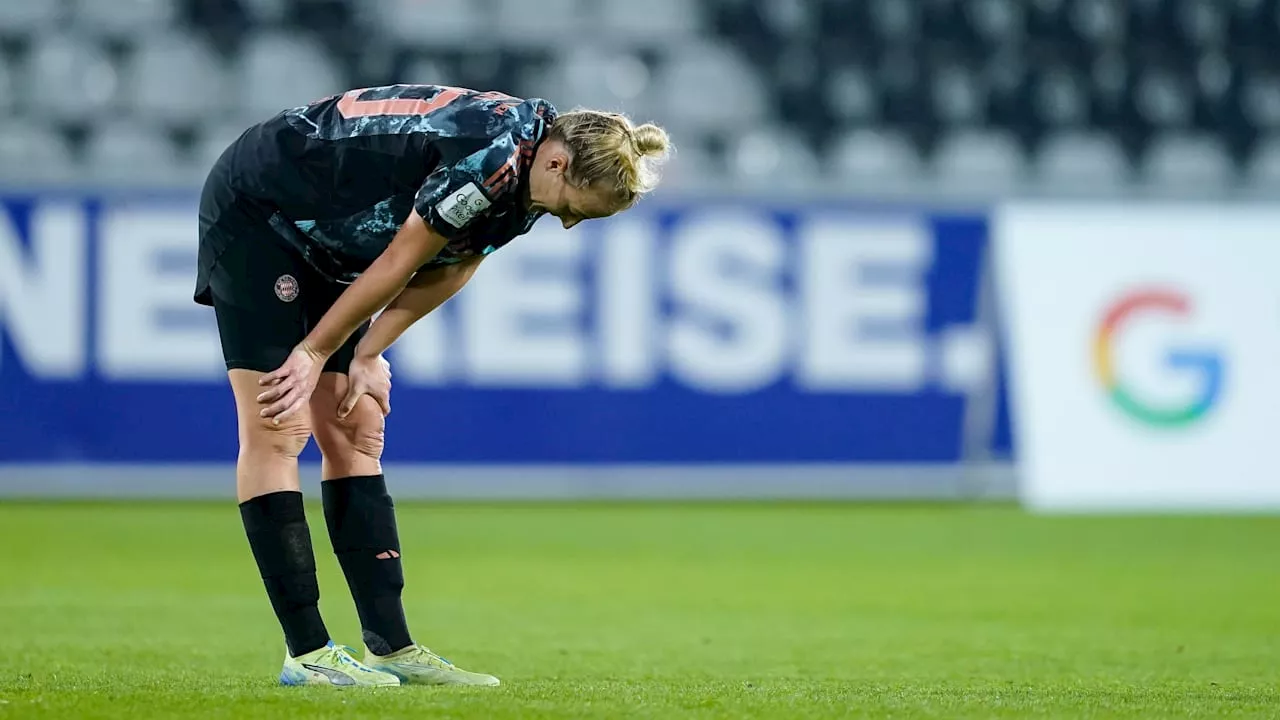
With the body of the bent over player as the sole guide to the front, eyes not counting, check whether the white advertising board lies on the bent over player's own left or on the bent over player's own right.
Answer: on the bent over player's own left

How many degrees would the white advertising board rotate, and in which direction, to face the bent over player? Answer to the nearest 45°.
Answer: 0° — it already faces them

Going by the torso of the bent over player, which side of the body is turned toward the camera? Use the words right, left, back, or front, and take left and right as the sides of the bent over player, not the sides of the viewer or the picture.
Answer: right

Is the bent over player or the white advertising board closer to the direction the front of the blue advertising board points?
the bent over player

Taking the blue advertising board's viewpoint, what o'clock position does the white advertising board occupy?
The white advertising board is roughly at 9 o'clock from the blue advertising board.

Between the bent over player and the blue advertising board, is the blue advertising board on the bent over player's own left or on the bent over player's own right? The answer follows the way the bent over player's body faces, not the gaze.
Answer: on the bent over player's own left

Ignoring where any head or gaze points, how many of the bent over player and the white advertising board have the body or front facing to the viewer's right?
1

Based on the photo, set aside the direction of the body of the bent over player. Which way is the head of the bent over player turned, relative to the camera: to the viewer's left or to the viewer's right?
to the viewer's right

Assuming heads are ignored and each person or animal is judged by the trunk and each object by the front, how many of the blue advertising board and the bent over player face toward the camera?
1

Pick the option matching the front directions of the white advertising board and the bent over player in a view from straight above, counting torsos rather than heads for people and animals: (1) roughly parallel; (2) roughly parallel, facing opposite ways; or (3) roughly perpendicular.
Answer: roughly perpendicular

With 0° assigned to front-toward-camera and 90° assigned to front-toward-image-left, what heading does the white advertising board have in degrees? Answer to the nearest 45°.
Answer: approximately 0°

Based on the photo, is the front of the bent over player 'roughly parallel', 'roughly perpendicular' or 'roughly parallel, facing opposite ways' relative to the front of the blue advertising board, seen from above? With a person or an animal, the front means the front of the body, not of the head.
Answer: roughly perpendicular

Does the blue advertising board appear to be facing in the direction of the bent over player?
yes
